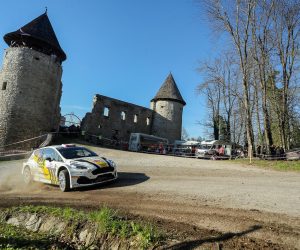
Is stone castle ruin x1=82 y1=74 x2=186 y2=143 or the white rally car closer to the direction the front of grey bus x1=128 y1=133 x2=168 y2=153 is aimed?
the white rally car

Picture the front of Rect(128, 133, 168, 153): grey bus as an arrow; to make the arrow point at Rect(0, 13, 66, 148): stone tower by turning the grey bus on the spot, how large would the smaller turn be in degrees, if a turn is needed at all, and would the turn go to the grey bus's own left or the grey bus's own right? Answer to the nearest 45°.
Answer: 0° — it already faces it

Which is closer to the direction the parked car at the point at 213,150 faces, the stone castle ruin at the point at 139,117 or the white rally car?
the white rally car

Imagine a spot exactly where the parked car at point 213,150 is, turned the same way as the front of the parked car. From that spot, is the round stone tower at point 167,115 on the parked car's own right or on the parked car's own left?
on the parked car's own right

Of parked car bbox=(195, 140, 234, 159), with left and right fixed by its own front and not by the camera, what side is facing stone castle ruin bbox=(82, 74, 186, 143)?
right

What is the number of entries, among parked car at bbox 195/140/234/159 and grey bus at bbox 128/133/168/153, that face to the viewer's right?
0

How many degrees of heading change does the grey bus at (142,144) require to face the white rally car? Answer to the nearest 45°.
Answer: approximately 45° to its left
